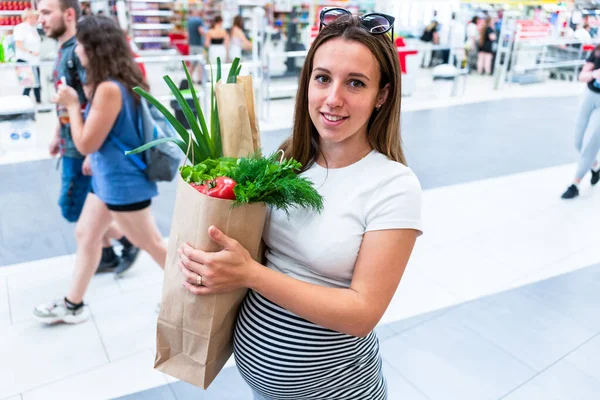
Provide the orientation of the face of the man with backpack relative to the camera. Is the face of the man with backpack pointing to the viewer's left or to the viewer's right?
to the viewer's left

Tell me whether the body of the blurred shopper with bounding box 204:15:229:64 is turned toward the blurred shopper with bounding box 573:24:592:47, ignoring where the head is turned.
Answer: no

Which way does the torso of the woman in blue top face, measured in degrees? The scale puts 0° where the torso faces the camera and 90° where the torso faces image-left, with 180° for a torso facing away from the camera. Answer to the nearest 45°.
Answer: approximately 90°

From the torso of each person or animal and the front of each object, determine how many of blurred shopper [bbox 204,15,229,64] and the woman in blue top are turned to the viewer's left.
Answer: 1

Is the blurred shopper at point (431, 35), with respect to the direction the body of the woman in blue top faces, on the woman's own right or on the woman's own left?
on the woman's own right

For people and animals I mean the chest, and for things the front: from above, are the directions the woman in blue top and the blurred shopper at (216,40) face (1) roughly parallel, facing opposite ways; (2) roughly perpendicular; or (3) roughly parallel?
roughly perpendicular

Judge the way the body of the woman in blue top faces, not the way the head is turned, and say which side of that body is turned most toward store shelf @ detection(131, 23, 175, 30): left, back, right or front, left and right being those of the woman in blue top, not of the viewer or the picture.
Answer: right

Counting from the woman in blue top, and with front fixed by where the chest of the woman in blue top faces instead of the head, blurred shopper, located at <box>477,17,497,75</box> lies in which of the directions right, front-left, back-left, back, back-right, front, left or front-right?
back-right

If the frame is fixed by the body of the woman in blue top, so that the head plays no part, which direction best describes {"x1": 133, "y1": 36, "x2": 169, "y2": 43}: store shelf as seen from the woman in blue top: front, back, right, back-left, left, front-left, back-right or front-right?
right

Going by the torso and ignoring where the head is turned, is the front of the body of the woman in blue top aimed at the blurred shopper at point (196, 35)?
no

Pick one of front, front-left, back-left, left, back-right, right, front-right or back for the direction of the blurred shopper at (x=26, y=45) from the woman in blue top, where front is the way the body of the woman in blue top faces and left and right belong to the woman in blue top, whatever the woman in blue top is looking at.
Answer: right
